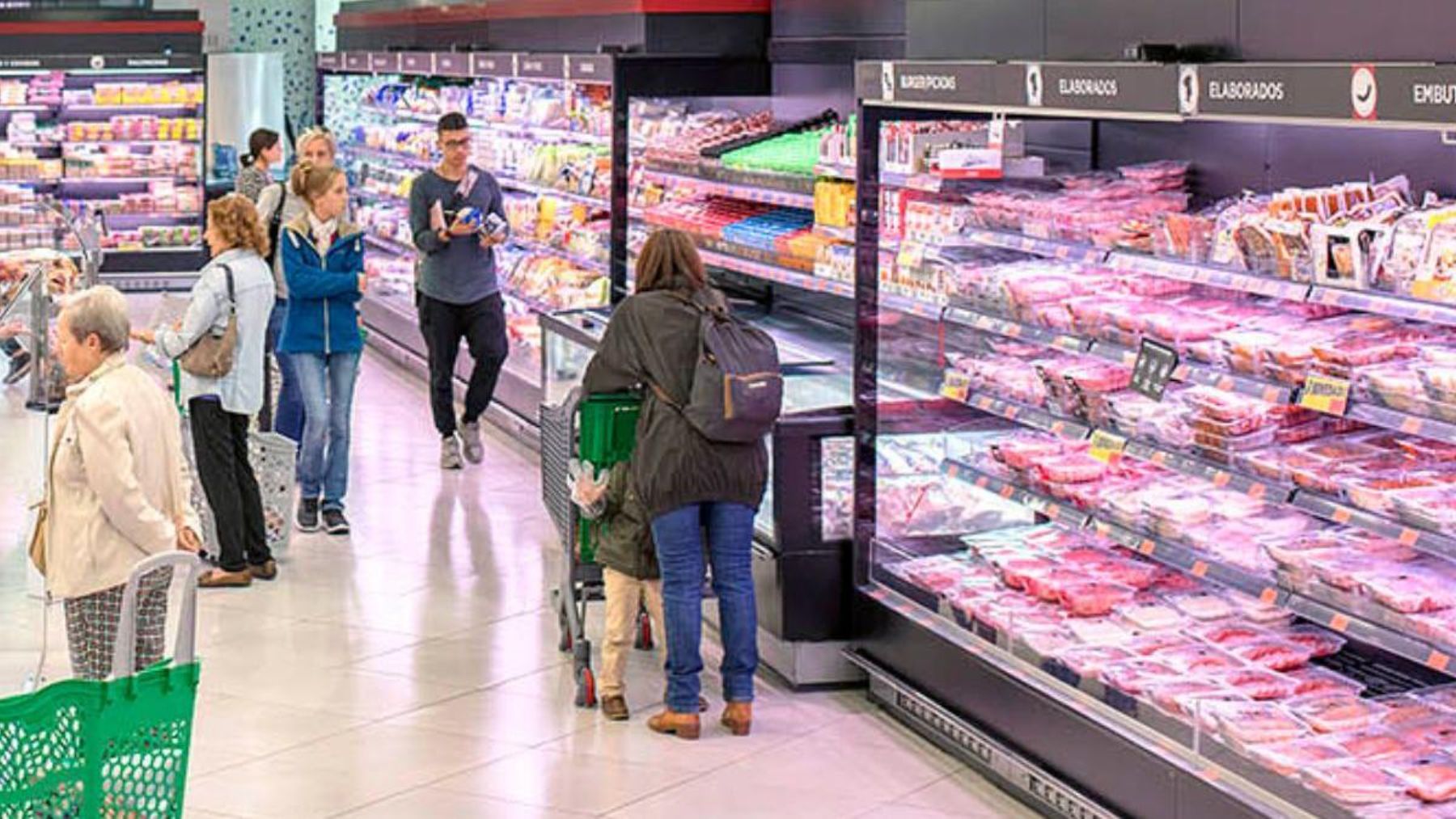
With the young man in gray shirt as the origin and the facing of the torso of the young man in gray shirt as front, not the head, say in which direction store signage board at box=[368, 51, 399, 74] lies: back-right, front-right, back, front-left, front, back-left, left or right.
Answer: back

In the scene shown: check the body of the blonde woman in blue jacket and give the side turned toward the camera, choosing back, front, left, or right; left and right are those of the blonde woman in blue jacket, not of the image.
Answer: front

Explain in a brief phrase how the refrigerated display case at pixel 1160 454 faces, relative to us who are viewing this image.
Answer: facing the viewer and to the left of the viewer

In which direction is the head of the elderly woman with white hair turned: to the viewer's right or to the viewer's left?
to the viewer's left

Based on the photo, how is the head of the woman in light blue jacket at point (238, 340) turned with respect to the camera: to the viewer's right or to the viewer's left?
to the viewer's left

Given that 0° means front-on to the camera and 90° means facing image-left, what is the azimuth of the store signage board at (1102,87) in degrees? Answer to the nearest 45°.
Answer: approximately 45°

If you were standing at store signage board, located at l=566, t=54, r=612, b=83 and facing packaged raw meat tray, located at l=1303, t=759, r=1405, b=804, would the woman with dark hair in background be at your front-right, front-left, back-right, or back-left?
back-right

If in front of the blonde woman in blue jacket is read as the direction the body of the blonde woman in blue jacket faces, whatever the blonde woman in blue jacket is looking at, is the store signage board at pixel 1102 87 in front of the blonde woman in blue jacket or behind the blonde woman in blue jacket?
in front

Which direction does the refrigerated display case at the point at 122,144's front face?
toward the camera

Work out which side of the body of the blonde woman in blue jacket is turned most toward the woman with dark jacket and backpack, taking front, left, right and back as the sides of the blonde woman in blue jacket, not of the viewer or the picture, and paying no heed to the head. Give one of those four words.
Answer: front

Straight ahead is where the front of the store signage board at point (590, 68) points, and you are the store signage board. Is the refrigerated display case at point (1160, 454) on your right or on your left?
on your left
